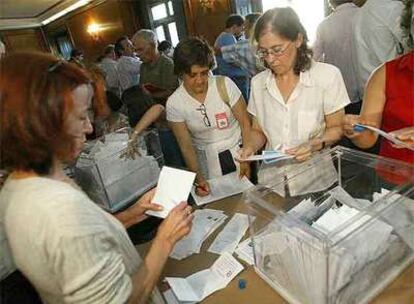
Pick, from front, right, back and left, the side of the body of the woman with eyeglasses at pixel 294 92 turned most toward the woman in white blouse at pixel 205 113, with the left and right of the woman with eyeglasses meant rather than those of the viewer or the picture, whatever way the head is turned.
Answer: right

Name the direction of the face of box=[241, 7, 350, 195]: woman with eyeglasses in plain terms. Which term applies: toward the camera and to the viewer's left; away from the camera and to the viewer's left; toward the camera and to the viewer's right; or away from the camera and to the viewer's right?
toward the camera and to the viewer's left

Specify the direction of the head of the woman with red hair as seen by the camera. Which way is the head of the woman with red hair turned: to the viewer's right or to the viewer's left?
to the viewer's right

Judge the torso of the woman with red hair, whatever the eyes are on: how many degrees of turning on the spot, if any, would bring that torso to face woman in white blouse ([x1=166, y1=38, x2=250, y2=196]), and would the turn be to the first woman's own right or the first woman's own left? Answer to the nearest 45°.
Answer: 0° — they already face them

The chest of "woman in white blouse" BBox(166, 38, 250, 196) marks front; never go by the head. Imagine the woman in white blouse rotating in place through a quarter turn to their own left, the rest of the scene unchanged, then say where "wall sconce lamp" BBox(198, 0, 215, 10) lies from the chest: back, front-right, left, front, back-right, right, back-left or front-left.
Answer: left
